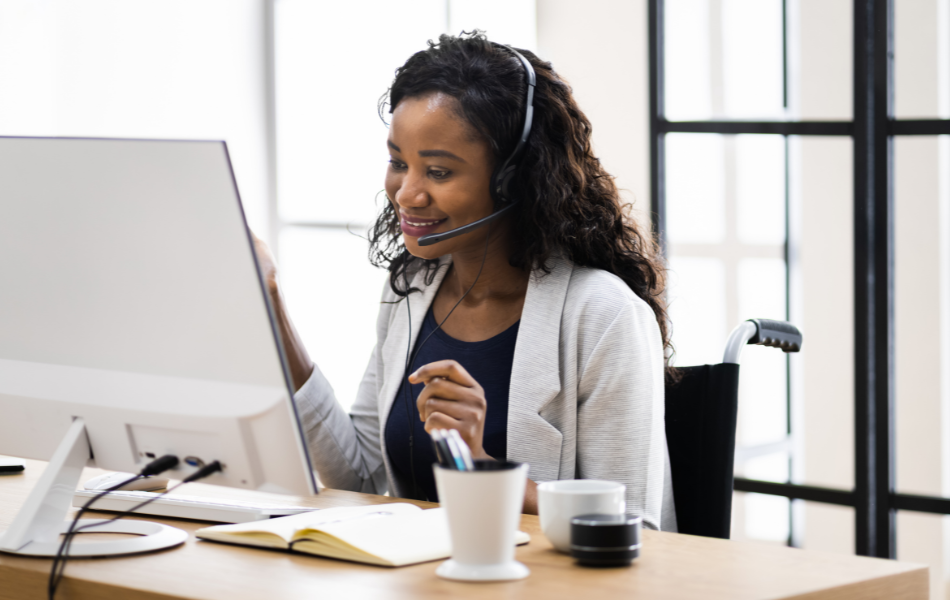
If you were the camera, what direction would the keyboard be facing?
facing away from the viewer and to the right of the viewer

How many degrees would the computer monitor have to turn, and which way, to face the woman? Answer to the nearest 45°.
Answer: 0° — it already faces them

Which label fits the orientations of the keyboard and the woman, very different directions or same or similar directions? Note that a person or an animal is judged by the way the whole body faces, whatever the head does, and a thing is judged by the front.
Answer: very different directions

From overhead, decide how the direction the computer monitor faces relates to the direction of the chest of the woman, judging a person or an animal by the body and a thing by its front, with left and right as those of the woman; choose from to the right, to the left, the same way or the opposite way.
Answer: the opposite way

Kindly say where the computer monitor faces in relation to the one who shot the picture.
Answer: facing away from the viewer and to the right of the viewer
